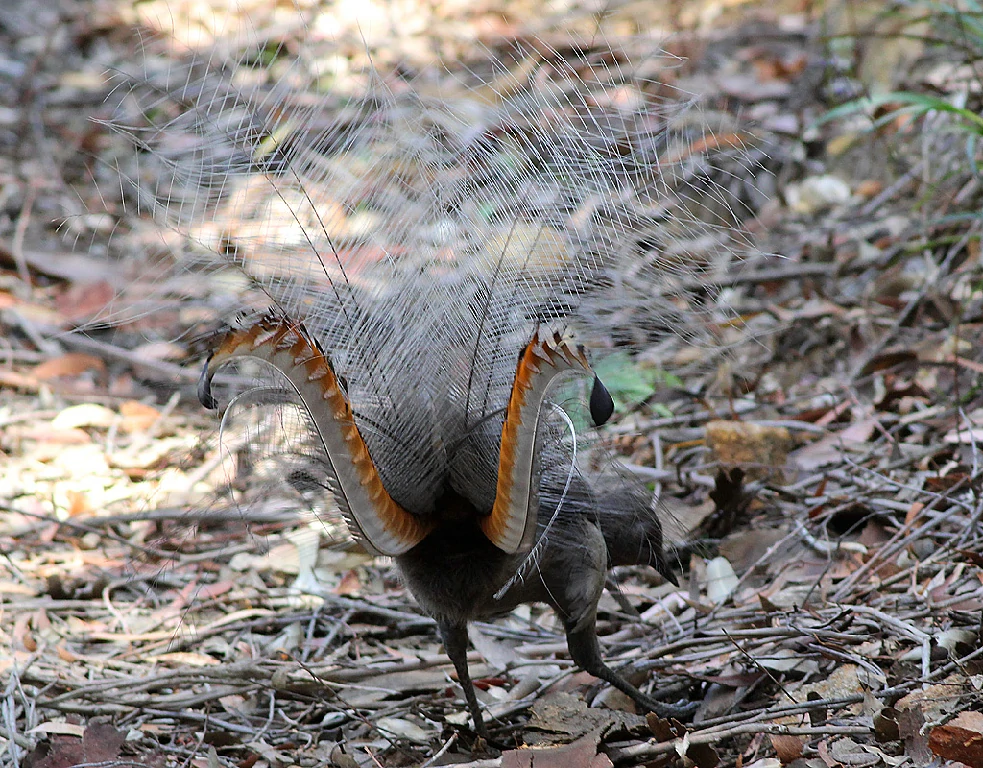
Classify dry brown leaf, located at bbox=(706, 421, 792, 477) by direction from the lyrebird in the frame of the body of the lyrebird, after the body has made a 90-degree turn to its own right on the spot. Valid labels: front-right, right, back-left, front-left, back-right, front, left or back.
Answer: left

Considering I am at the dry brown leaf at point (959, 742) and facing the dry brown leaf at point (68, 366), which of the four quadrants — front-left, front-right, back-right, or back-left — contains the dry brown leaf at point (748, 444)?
front-right

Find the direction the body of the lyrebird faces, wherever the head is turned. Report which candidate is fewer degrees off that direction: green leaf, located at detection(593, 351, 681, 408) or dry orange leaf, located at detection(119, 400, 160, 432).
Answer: the green leaf

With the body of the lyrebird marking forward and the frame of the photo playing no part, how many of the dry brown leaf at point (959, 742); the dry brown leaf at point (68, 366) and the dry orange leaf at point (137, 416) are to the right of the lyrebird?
1

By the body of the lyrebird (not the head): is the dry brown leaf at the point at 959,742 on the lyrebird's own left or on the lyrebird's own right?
on the lyrebird's own right

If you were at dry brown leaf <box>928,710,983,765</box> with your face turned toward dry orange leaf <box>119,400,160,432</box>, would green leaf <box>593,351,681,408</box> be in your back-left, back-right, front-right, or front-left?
front-right

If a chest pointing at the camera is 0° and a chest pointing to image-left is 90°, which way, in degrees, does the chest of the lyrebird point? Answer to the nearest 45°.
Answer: approximately 225°

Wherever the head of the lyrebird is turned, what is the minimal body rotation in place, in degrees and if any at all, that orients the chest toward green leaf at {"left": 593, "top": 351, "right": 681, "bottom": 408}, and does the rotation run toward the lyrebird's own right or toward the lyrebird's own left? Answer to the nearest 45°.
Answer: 0° — it already faces it

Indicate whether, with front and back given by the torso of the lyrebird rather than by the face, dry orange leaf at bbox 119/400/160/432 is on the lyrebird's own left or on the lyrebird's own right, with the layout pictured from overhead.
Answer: on the lyrebird's own left
